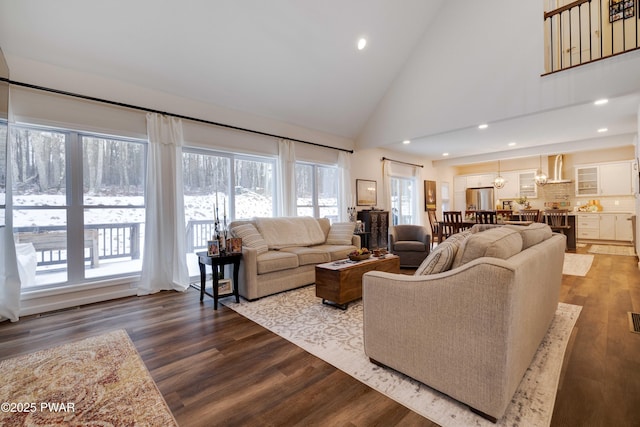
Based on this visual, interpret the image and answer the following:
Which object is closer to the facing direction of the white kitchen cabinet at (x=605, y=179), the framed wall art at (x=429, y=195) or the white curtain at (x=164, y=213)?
the white curtain

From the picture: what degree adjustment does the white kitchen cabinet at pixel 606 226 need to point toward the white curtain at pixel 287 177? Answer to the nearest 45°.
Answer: approximately 45° to its right

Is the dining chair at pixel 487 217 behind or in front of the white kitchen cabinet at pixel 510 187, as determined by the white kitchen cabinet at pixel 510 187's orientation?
in front

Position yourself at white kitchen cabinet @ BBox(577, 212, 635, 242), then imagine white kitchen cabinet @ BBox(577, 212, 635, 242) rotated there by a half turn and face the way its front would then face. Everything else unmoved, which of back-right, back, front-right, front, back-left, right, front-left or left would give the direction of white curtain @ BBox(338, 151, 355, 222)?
back-left

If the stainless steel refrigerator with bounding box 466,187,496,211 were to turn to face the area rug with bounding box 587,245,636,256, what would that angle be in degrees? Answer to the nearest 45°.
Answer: approximately 45° to its left

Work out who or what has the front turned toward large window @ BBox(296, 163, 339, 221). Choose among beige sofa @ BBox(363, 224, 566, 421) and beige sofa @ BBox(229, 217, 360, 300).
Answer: beige sofa @ BBox(363, 224, 566, 421)

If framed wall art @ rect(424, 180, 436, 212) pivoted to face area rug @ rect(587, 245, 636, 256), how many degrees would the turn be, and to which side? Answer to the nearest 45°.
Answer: approximately 45° to its left

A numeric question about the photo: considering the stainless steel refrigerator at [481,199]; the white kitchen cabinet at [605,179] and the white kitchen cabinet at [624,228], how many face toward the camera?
3
